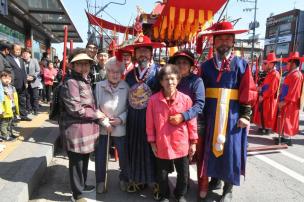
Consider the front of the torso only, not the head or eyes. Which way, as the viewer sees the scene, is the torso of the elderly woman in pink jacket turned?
toward the camera

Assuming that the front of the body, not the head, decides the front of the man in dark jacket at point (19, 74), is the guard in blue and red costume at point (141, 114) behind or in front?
in front

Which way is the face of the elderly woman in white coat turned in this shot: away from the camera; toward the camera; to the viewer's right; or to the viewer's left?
toward the camera

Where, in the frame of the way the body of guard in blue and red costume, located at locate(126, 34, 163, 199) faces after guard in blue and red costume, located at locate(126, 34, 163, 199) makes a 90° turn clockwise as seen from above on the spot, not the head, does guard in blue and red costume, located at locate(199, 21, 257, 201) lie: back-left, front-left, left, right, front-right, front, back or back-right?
back

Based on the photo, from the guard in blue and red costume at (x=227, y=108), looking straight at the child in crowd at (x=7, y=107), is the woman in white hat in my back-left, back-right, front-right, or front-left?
front-left

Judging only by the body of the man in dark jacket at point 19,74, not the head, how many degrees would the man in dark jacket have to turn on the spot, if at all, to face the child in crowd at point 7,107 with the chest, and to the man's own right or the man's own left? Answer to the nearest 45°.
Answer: approximately 45° to the man's own right

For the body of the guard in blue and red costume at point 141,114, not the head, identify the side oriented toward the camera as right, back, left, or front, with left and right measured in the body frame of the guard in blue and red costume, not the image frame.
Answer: front

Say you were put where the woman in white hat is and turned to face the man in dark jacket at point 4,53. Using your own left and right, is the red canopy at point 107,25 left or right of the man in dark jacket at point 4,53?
right

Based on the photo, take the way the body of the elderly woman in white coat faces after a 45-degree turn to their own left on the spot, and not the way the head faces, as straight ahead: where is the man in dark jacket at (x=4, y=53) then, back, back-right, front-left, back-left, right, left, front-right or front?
back

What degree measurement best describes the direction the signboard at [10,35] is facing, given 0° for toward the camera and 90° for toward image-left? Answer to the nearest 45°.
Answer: approximately 315°

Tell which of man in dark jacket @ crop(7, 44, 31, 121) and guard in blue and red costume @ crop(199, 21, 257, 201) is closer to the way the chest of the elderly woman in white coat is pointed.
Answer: the guard in blue and red costume
